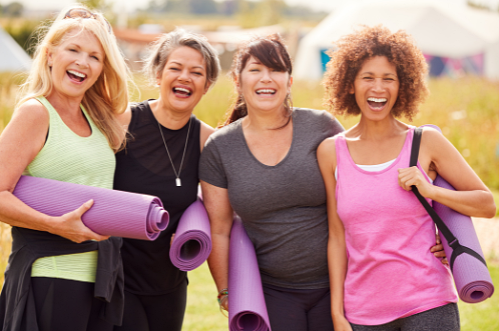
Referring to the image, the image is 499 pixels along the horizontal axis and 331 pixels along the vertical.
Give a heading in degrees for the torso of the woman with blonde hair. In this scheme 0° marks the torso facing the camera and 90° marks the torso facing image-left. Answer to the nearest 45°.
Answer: approximately 315°

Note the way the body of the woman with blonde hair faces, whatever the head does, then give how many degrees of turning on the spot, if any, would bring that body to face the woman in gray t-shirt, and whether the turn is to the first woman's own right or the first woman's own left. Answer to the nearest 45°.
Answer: approximately 45° to the first woman's own left

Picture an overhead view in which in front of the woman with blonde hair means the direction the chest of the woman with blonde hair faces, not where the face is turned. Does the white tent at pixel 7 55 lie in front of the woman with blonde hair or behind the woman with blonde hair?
behind

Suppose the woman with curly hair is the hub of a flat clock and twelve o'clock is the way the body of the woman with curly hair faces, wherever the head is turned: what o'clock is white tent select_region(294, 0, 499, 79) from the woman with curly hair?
The white tent is roughly at 6 o'clock from the woman with curly hair.

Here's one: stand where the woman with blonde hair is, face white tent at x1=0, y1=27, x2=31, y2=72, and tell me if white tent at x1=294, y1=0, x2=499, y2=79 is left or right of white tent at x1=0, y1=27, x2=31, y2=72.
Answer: right

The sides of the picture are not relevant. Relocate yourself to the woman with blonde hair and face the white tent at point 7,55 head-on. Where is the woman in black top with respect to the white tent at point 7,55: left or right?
right

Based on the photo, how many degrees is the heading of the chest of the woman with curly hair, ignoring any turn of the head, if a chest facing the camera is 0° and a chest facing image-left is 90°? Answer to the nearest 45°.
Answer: approximately 0°

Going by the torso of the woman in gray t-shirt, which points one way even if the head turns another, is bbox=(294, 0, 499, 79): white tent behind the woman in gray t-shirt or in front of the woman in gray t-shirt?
behind

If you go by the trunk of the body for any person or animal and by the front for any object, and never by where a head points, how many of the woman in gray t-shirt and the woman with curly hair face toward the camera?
2

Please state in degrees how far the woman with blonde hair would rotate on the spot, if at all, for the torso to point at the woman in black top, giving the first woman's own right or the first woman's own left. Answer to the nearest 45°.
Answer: approximately 90° to the first woman's own left

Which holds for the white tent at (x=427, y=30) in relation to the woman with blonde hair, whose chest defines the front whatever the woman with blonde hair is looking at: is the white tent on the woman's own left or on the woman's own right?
on the woman's own left
